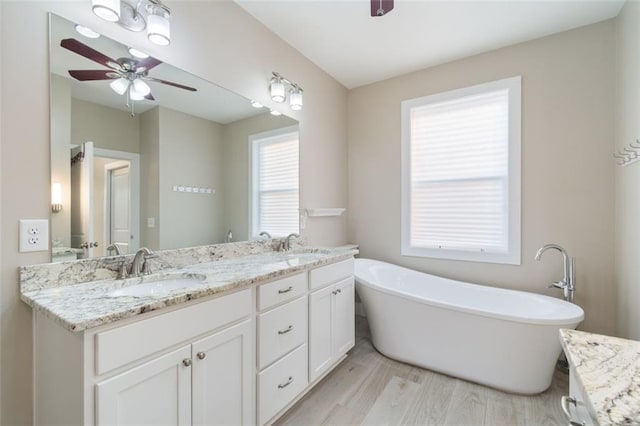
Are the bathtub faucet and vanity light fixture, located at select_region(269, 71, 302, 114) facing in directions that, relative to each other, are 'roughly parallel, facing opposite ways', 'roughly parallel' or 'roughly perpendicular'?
roughly parallel, facing opposite ways

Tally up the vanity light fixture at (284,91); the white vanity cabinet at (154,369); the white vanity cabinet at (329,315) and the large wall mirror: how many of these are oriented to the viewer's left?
0

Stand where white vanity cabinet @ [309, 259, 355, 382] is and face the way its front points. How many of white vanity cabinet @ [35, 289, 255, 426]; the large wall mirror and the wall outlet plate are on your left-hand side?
0

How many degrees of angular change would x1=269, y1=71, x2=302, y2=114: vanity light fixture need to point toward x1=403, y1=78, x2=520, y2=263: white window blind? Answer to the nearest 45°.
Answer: approximately 45° to its left

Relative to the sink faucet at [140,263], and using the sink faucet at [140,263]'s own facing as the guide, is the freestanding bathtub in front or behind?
in front

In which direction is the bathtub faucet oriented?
to the viewer's left

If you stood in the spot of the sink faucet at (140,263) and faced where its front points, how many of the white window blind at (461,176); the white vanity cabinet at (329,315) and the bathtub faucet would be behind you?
0

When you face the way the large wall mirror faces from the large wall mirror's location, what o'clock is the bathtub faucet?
The bathtub faucet is roughly at 11 o'clock from the large wall mirror.

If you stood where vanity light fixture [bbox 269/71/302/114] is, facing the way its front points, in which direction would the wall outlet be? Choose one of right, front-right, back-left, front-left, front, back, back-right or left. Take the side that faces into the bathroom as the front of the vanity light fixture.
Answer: right

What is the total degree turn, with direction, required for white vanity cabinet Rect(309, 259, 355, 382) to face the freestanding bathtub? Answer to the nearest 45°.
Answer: approximately 45° to its left

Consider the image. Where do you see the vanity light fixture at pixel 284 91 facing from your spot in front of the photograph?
facing the viewer and to the right of the viewer

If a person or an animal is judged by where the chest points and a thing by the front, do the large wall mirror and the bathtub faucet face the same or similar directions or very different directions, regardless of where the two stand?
very different directions

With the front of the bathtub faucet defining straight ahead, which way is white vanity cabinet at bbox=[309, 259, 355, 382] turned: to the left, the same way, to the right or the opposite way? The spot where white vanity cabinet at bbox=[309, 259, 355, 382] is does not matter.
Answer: the opposite way

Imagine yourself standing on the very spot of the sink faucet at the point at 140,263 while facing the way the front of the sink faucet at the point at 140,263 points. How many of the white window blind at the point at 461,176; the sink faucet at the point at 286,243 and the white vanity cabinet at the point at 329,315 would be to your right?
0

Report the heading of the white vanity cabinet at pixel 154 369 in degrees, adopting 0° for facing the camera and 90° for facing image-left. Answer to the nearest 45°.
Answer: approximately 315°

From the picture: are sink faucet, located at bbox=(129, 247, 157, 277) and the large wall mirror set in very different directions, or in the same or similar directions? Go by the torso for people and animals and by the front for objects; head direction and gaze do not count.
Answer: same or similar directions

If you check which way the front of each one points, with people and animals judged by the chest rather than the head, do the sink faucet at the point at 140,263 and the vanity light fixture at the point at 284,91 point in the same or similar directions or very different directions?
same or similar directions

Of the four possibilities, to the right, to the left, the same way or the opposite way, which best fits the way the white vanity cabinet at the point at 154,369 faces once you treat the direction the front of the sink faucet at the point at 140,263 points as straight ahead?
the same way
